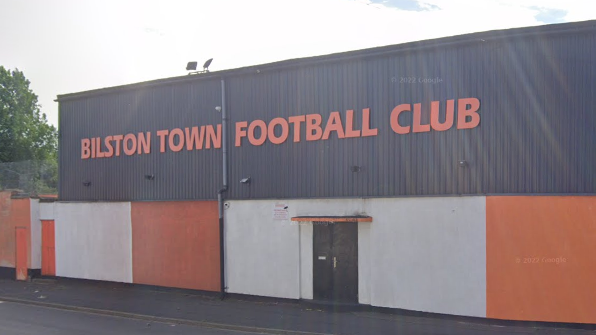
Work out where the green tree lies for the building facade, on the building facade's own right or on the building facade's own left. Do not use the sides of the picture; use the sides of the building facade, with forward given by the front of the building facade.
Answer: on the building facade's own right

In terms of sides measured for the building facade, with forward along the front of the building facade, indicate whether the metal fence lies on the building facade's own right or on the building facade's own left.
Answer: on the building facade's own right

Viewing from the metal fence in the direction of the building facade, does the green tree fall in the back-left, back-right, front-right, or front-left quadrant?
back-left

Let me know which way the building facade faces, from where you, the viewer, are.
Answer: facing the viewer and to the left of the viewer
